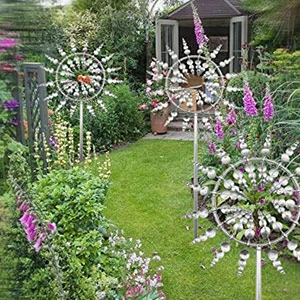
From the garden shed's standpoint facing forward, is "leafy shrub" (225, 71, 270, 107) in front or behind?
in front

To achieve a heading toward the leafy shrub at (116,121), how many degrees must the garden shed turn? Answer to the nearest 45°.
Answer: approximately 45° to its right

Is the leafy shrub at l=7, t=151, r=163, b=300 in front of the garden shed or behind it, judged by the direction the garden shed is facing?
in front

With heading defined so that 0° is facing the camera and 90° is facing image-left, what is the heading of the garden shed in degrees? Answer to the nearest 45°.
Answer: approximately 0°
